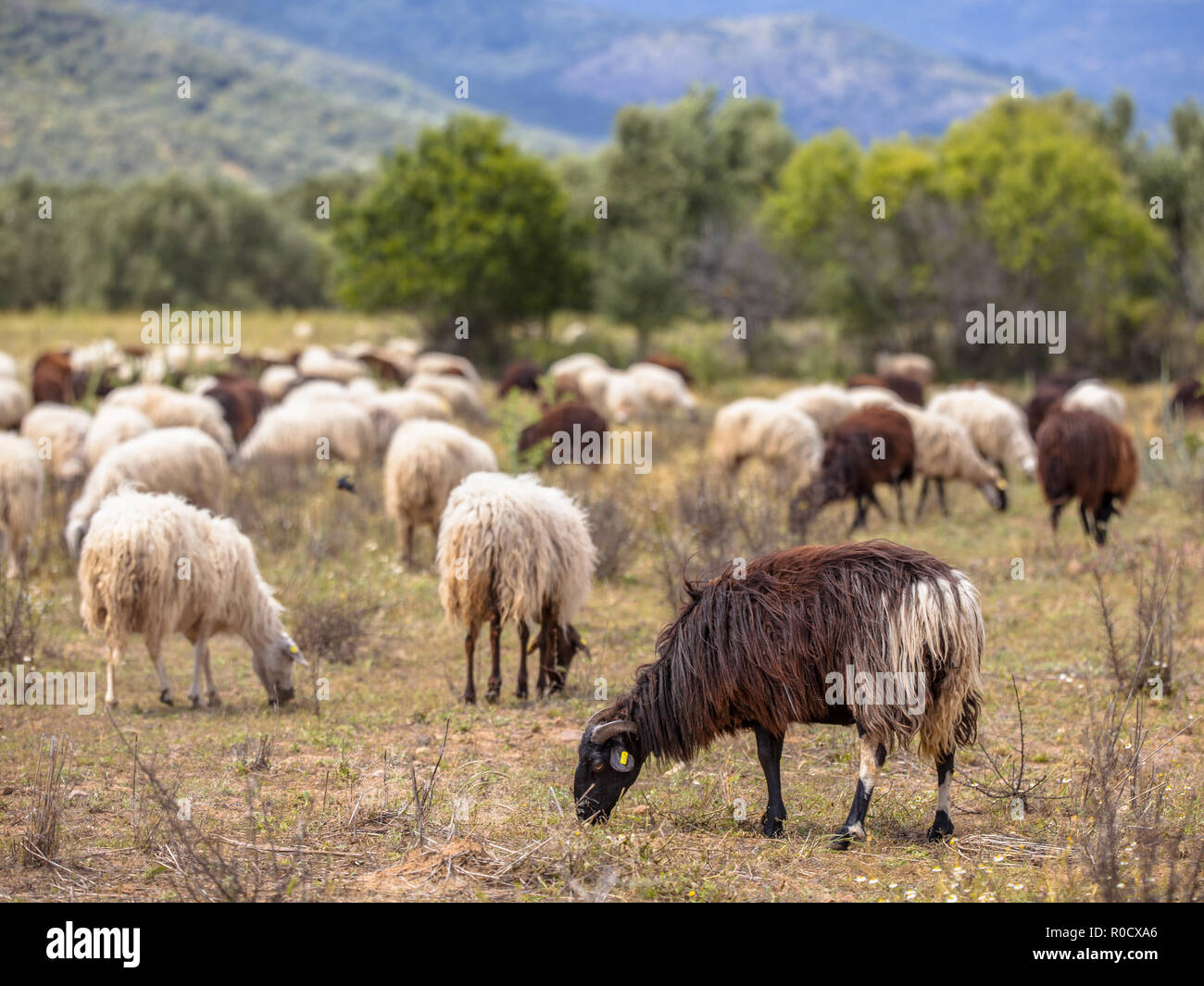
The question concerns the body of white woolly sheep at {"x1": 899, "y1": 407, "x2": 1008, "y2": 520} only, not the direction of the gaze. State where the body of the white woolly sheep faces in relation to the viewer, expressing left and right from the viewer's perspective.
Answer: facing to the right of the viewer

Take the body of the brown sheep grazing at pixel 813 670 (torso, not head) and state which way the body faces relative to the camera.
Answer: to the viewer's left

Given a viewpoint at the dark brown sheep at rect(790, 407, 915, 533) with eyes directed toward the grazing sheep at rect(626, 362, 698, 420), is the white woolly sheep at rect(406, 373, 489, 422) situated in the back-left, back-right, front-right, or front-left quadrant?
front-left

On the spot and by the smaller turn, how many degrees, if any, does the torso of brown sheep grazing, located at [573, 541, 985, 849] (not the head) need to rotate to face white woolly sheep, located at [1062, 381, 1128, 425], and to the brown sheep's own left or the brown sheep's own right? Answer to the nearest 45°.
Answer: approximately 90° to the brown sheep's own right

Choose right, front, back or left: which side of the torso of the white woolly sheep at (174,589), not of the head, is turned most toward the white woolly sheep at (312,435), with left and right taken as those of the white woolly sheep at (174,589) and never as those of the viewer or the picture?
left

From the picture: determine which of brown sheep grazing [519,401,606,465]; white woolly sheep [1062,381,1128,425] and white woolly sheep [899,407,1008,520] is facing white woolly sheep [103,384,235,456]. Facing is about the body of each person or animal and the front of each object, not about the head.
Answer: the brown sheep grazing

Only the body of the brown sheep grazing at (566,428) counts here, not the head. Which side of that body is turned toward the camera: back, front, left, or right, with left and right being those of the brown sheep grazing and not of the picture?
left

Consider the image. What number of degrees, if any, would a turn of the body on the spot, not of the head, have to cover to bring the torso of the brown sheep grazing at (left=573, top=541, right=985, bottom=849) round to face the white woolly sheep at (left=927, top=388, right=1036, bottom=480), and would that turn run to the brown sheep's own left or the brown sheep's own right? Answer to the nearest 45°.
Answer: approximately 90° to the brown sheep's own right

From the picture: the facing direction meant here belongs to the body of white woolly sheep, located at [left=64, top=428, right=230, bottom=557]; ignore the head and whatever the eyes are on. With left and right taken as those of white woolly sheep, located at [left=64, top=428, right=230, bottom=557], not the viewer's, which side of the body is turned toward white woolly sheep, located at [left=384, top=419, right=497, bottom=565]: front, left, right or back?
back
